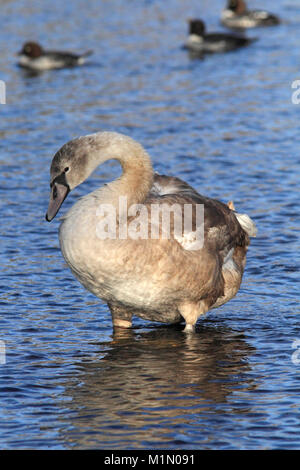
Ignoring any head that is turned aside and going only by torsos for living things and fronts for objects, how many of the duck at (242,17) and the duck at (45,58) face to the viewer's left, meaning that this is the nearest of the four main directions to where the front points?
2

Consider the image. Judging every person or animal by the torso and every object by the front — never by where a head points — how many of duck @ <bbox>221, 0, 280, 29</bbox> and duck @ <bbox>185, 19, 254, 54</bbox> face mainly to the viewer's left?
2

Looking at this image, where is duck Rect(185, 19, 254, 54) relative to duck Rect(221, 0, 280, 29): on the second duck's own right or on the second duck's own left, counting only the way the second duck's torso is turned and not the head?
on the second duck's own left

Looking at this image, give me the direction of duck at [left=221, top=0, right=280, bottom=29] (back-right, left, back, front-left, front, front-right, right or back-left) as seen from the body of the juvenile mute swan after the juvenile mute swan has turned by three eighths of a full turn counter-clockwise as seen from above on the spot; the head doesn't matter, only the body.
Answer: left

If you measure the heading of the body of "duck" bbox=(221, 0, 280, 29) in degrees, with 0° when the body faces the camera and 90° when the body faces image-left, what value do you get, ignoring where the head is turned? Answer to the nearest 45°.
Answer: approximately 90°

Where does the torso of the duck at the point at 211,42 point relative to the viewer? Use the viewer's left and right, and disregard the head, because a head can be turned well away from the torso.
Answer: facing to the left of the viewer

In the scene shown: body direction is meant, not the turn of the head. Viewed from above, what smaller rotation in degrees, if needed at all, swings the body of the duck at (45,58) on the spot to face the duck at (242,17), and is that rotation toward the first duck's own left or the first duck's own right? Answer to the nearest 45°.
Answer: approximately 135° to the first duck's own right

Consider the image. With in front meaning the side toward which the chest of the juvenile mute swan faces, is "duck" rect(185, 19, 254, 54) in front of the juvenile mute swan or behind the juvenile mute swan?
behind

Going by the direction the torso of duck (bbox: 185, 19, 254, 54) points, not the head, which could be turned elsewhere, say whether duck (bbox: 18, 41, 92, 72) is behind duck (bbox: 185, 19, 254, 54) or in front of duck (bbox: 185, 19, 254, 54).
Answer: in front

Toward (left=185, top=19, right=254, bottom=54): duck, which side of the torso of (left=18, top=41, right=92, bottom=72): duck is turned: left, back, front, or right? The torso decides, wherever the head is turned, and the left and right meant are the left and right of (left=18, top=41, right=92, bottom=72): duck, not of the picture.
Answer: back

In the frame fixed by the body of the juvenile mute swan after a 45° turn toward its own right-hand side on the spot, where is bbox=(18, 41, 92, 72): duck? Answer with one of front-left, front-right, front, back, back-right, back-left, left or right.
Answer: right

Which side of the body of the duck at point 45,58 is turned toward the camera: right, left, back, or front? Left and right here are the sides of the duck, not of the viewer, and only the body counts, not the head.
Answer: left

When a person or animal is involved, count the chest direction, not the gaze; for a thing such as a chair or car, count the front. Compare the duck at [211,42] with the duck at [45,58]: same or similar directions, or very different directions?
same or similar directions

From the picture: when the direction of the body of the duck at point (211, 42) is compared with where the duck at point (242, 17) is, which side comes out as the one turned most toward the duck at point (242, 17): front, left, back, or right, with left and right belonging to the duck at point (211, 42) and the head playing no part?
right
